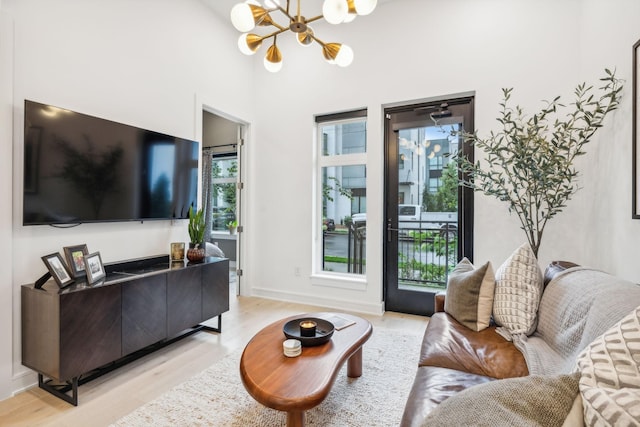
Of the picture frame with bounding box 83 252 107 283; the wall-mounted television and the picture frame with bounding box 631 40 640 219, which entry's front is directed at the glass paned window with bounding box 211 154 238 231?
the picture frame with bounding box 631 40 640 219

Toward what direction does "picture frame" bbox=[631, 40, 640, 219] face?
to the viewer's left

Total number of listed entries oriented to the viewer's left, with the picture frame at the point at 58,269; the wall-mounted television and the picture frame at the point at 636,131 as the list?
1

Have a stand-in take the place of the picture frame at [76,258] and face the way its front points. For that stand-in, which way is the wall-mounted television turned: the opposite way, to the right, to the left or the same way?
the same way

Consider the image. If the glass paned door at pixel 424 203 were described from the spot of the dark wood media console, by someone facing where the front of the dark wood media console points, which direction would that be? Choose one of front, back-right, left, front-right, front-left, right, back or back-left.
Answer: front-left

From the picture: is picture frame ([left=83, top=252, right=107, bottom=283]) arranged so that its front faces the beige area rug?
yes

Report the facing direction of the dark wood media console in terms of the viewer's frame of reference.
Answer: facing the viewer and to the right of the viewer

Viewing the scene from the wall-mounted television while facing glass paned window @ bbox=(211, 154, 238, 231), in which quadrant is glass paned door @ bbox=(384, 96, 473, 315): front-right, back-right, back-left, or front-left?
front-right

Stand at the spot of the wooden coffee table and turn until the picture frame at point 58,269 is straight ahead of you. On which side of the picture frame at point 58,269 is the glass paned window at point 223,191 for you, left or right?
right

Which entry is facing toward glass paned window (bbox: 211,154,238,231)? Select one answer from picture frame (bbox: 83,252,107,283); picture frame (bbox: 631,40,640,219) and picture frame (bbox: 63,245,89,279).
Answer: picture frame (bbox: 631,40,640,219)

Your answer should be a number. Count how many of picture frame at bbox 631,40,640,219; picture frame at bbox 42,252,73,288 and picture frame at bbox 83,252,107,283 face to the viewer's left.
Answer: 1

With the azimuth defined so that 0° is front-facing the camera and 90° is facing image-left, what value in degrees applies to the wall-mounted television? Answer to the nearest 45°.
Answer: approximately 315°

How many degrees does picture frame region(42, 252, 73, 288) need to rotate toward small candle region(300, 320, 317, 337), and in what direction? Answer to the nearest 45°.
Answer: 0° — it already faces it

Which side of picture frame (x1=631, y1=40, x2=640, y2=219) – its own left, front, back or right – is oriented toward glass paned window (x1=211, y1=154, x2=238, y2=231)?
front

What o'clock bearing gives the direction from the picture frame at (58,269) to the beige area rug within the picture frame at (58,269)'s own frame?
The beige area rug is roughly at 12 o'clock from the picture frame.

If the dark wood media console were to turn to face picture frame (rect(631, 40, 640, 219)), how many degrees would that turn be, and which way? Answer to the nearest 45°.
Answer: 0° — it already faces it

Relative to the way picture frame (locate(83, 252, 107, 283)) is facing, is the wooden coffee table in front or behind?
in front

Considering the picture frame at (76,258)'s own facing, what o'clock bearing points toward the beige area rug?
The beige area rug is roughly at 12 o'clock from the picture frame.

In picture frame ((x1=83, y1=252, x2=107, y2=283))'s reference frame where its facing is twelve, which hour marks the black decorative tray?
The black decorative tray is roughly at 12 o'clock from the picture frame.
